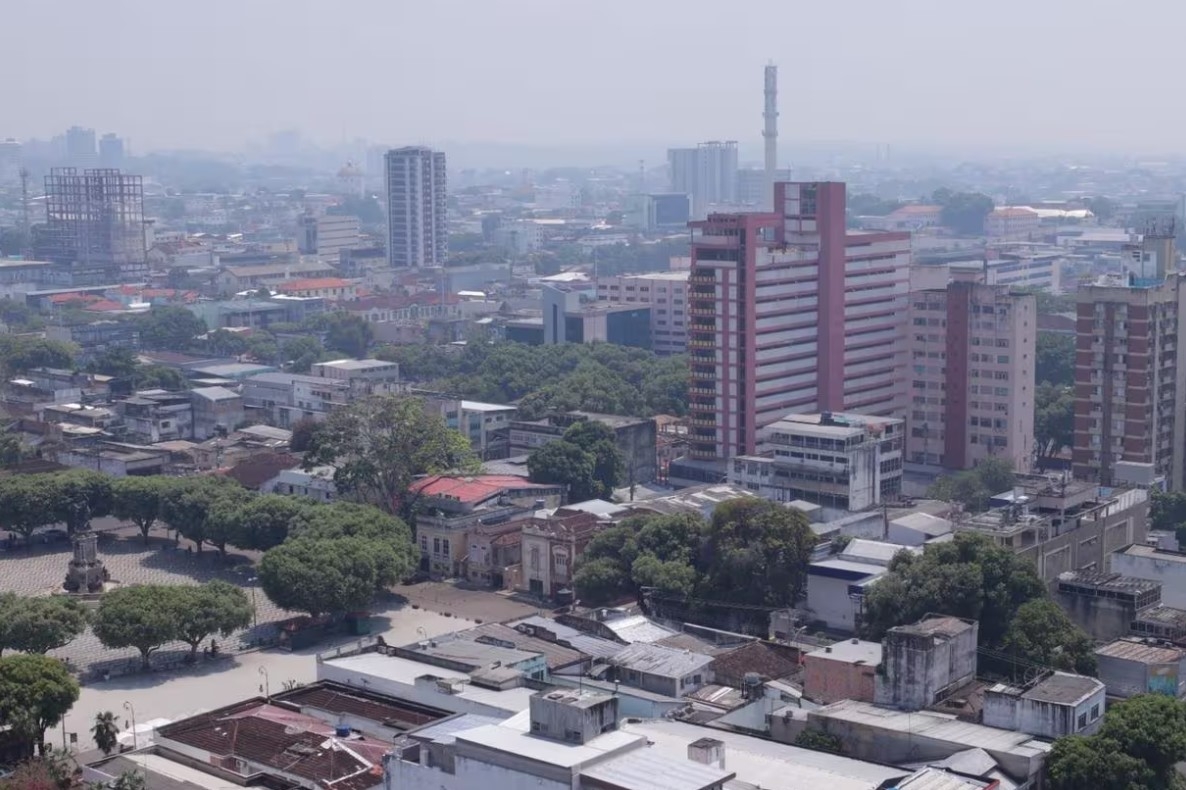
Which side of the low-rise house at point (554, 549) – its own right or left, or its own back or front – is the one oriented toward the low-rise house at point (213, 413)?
right

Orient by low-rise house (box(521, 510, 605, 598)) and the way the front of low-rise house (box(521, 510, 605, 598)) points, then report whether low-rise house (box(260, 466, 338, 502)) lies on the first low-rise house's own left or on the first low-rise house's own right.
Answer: on the first low-rise house's own right

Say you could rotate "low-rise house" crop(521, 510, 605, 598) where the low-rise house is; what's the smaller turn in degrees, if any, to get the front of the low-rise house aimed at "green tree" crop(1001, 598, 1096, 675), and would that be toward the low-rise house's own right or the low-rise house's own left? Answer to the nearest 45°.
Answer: approximately 90° to the low-rise house's own left

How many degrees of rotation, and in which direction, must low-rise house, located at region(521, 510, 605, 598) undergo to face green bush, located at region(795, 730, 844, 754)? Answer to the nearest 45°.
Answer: approximately 45° to its left

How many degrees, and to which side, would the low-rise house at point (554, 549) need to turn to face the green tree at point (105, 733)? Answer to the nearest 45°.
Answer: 0° — it already faces it

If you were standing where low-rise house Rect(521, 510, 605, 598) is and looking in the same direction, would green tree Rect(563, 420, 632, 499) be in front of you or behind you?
behind

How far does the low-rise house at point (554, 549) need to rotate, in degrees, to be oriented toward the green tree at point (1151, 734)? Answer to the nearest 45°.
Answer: approximately 90° to its left

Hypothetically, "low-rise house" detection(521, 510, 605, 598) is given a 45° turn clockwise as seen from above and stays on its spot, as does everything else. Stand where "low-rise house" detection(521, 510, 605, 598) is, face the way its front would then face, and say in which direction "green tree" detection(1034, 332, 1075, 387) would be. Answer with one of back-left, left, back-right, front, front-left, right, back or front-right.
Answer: back-right

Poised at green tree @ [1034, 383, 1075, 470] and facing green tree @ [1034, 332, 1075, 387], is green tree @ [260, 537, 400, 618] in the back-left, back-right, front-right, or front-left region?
back-left

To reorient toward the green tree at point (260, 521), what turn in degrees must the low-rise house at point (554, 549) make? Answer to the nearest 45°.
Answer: approximately 45° to its right

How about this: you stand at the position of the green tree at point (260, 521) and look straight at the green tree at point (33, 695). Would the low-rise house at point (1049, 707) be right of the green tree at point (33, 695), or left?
left

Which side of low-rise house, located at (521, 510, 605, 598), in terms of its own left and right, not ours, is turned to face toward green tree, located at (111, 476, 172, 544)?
right

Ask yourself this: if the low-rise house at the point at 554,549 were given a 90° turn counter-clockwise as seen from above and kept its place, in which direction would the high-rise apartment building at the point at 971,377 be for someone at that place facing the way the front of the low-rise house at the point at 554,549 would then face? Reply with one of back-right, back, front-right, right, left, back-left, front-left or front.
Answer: left

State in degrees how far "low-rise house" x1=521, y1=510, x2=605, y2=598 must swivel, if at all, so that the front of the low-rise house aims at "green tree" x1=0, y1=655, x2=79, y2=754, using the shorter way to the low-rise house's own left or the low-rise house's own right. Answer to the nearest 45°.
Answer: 0° — it already faces it

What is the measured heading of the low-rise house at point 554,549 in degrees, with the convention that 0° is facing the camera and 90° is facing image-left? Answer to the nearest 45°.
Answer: approximately 45°
